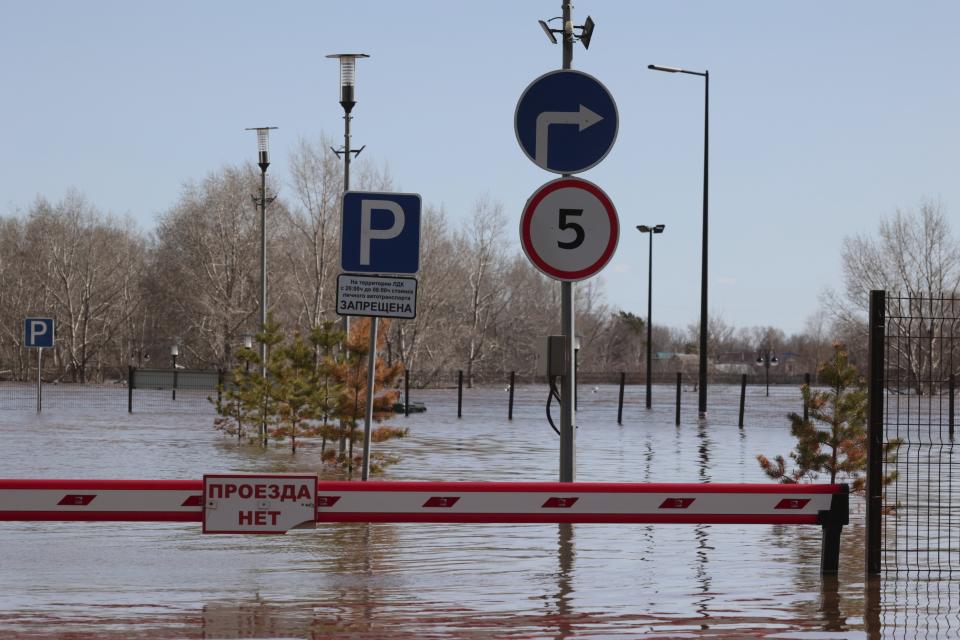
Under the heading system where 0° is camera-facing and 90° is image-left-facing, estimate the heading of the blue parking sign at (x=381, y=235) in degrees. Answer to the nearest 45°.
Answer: approximately 0°

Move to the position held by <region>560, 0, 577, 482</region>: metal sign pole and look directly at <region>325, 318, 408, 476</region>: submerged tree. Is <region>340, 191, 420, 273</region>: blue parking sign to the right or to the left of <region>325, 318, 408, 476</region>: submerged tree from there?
left

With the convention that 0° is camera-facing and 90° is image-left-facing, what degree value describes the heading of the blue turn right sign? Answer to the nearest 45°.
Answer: approximately 0°

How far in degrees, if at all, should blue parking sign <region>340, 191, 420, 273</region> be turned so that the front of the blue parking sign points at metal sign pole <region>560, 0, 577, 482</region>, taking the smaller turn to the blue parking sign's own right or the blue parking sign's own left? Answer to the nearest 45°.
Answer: approximately 45° to the blue parking sign's own left

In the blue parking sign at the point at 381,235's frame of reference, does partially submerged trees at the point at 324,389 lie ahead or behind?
behind

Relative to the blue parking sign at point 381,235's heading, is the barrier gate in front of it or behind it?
in front

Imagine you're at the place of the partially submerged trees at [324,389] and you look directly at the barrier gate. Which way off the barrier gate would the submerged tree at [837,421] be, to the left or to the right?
left
